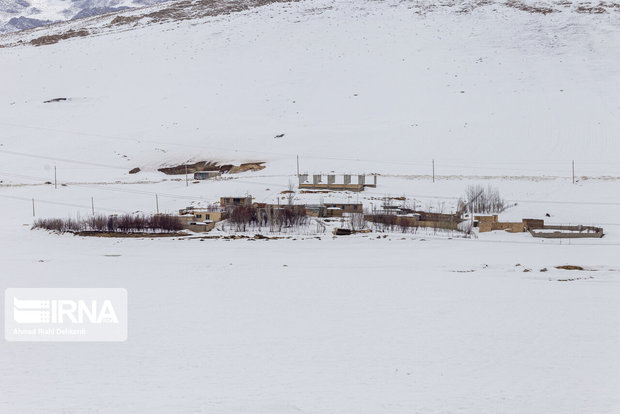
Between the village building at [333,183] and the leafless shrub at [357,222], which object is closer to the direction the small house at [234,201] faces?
the leafless shrub

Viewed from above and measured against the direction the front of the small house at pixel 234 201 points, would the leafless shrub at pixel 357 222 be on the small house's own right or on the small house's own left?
on the small house's own left

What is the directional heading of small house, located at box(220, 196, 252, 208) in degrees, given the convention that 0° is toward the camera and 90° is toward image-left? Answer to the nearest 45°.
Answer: approximately 0°

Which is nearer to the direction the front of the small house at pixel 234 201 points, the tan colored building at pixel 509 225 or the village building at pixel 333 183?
the tan colored building

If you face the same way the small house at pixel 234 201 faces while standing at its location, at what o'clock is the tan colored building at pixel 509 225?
The tan colored building is roughly at 10 o'clock from the small house.

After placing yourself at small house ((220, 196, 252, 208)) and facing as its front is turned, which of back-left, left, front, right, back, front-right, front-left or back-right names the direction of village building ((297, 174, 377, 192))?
back-left

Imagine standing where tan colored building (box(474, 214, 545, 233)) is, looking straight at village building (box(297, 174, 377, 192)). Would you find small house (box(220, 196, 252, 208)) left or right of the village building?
left
